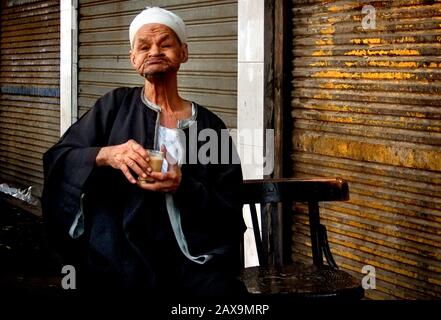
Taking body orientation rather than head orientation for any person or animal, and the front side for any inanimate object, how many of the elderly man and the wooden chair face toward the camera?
2

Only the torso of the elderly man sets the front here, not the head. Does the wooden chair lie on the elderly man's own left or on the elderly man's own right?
on the elderly man's own left

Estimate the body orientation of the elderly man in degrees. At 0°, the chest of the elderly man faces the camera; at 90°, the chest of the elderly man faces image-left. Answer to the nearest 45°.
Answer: approximately 0°
